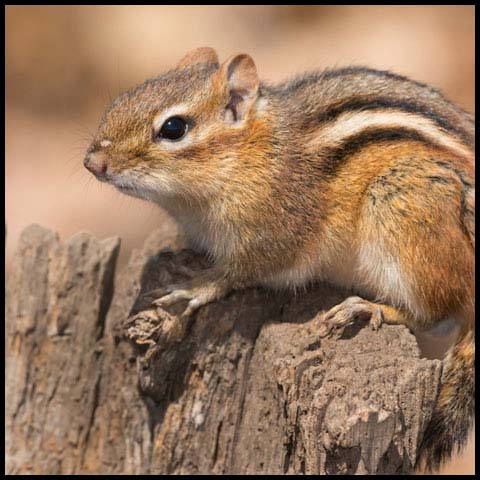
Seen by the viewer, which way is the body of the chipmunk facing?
to the viewer's left
